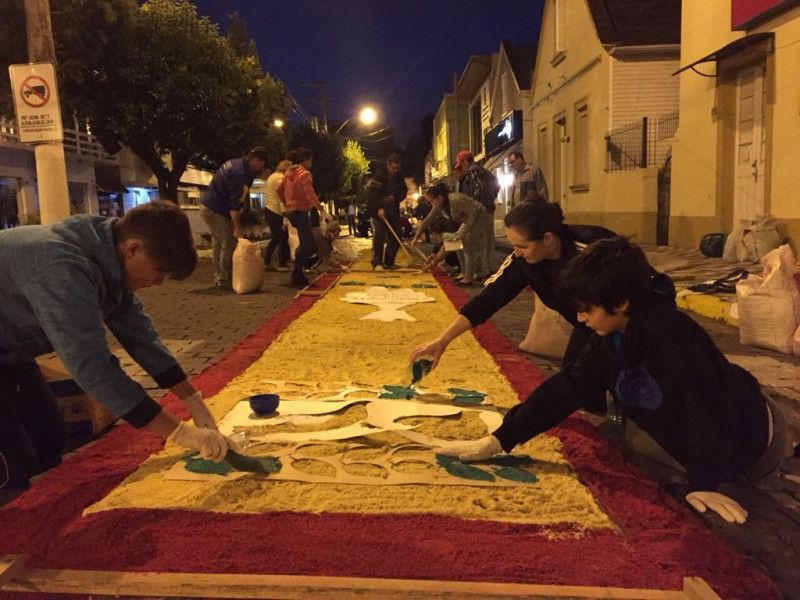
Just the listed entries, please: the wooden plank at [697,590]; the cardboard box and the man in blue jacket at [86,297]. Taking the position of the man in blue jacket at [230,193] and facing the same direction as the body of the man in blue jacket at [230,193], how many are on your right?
3

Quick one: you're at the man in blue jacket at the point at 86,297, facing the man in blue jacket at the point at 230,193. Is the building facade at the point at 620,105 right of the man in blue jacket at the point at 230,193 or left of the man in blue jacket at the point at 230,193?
right

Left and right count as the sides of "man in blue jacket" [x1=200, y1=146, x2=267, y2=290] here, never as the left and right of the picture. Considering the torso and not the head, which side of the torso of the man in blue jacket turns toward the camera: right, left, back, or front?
right

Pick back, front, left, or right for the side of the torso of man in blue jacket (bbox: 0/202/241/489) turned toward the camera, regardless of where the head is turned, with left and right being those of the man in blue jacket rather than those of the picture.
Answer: right

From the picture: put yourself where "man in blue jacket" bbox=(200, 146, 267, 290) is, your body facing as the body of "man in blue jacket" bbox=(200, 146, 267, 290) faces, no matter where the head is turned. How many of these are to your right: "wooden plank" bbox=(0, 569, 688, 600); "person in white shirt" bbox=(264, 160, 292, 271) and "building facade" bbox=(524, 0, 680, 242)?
1

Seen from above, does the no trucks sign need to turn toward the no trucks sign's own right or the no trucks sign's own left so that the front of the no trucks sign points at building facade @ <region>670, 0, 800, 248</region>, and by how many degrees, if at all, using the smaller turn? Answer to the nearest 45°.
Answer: approximately 90° to the no trucks sign's own left

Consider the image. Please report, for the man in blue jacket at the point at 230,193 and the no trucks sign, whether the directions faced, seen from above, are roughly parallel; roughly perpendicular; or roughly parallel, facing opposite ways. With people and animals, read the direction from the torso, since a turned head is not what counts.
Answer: roughly perpendicular
